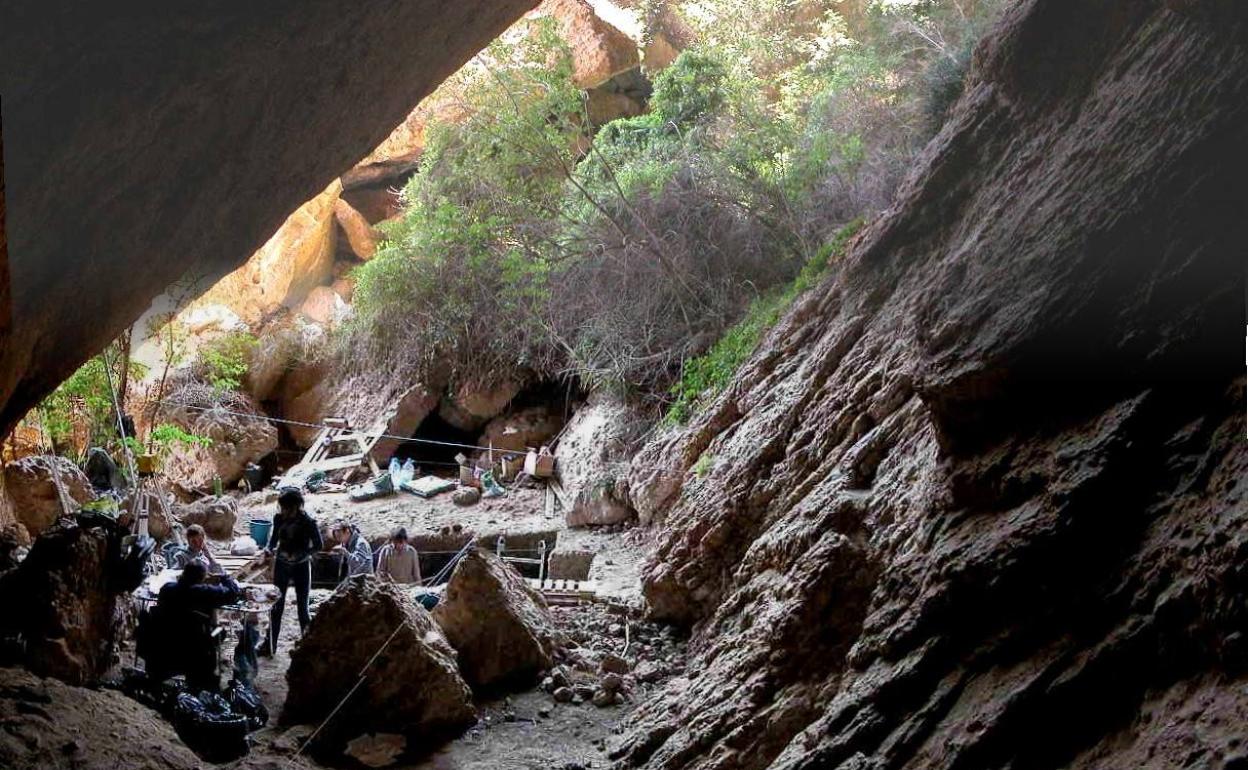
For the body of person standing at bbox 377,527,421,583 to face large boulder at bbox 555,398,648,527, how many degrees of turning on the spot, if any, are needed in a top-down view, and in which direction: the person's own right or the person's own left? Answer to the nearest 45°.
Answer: approximately 135° to the person's own left

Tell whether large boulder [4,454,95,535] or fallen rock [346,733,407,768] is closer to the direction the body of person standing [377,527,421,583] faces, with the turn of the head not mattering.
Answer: the fallen rock

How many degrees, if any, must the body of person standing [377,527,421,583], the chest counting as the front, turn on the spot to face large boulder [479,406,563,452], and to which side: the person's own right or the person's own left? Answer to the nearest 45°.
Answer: approximately 180°

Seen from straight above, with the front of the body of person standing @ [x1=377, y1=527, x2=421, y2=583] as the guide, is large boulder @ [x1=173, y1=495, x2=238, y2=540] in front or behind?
behind

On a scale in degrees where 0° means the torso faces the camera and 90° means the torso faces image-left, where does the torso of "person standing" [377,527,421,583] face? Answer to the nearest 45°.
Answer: approximately 0°

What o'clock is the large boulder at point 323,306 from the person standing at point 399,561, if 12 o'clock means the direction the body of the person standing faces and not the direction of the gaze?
The large boulder is roughly at 6 o'clock from the person standing.

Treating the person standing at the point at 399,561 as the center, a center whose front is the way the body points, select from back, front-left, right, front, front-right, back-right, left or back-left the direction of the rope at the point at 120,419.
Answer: back-right

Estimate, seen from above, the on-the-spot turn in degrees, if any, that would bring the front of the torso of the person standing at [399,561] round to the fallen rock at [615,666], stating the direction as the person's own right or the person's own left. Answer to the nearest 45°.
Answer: approximately 45° to the person's own left

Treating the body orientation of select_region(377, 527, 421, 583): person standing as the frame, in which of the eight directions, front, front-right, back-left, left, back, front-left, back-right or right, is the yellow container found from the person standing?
back-right
